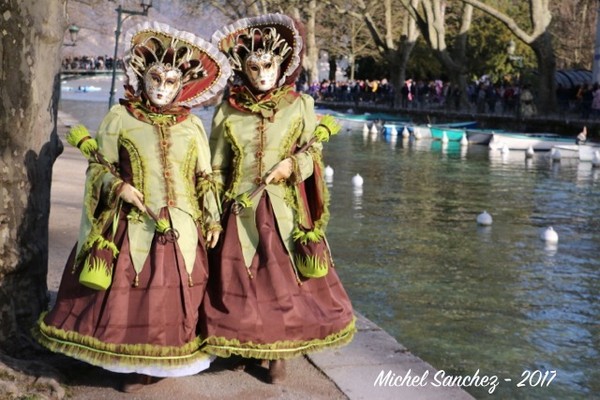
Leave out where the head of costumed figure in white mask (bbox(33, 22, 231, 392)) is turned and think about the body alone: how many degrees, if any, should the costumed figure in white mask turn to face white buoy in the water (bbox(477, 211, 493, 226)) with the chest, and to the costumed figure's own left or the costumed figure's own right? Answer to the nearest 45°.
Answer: approximately 135° to the costumed figure's own left

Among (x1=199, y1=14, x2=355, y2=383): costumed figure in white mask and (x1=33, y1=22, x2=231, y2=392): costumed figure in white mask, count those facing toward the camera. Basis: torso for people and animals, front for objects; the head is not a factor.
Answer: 2

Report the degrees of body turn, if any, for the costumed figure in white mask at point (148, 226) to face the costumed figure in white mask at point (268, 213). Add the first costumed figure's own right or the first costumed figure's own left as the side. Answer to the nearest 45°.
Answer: approximately 90° to the first costumed figure's own left

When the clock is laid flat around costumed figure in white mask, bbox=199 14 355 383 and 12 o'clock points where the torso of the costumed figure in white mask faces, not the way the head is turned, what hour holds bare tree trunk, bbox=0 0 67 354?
The bare tree trunk is roughly at 3 o'clock from the costumed figure in white mask.

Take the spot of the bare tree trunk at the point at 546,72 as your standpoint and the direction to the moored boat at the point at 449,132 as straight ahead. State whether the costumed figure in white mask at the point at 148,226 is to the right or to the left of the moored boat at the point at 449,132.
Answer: left

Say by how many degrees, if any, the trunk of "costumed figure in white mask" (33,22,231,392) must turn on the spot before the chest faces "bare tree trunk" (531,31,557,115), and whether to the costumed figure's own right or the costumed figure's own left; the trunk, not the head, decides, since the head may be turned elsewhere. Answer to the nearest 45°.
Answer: approximately 135° to the costumed figure's own left

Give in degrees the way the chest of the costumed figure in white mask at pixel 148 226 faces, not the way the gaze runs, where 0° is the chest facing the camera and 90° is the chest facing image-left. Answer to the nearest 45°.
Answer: approximately 0°

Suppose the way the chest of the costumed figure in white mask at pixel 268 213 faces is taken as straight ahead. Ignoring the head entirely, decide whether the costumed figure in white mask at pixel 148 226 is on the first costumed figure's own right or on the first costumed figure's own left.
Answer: on the first costumed figure's own right
